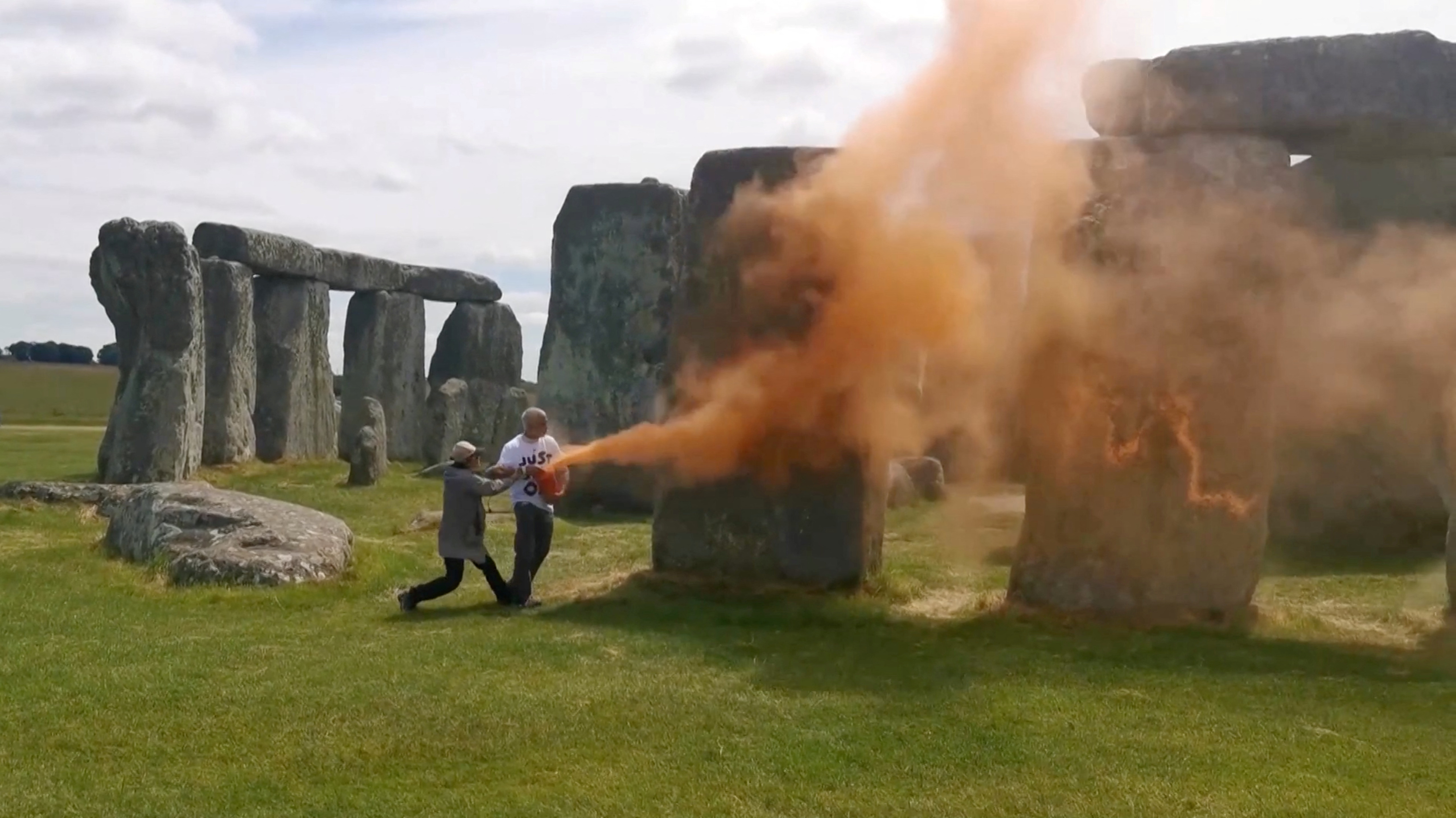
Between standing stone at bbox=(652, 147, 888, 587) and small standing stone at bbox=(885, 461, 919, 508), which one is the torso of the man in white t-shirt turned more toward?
the standing stone at bbox=(652, 147, 888, 587)

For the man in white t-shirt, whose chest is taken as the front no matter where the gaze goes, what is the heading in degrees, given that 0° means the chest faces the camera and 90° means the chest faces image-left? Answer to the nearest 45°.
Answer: approximately 315°

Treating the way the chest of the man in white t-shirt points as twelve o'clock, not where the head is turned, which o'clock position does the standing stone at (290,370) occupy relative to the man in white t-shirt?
The standing stone is roughly at 7 o'clock from the man in white t-shirt.

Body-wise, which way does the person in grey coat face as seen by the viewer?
to the viewer's right

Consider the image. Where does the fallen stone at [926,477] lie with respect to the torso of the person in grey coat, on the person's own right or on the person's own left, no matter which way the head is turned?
on the person's own left

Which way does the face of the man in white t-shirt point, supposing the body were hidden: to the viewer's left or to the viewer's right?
to the viewer's right

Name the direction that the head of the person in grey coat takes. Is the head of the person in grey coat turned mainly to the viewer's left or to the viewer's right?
to the viewer's right

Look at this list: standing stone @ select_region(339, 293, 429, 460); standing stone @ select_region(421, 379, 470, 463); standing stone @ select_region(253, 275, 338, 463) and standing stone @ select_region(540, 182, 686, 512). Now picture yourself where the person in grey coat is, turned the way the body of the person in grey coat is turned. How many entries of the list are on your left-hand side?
4

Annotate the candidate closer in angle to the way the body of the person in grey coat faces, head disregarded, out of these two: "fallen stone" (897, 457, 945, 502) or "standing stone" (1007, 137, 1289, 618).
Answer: the standing stone

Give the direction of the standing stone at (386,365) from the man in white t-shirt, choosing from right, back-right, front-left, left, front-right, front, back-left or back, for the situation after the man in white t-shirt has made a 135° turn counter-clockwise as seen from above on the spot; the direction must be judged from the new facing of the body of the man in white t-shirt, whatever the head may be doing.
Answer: front

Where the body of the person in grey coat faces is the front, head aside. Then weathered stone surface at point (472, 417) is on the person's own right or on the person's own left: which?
on the person's own left

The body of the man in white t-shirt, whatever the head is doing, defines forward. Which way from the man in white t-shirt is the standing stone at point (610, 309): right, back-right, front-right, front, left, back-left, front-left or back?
back-left

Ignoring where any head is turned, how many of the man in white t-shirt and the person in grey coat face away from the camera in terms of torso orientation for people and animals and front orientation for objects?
0
